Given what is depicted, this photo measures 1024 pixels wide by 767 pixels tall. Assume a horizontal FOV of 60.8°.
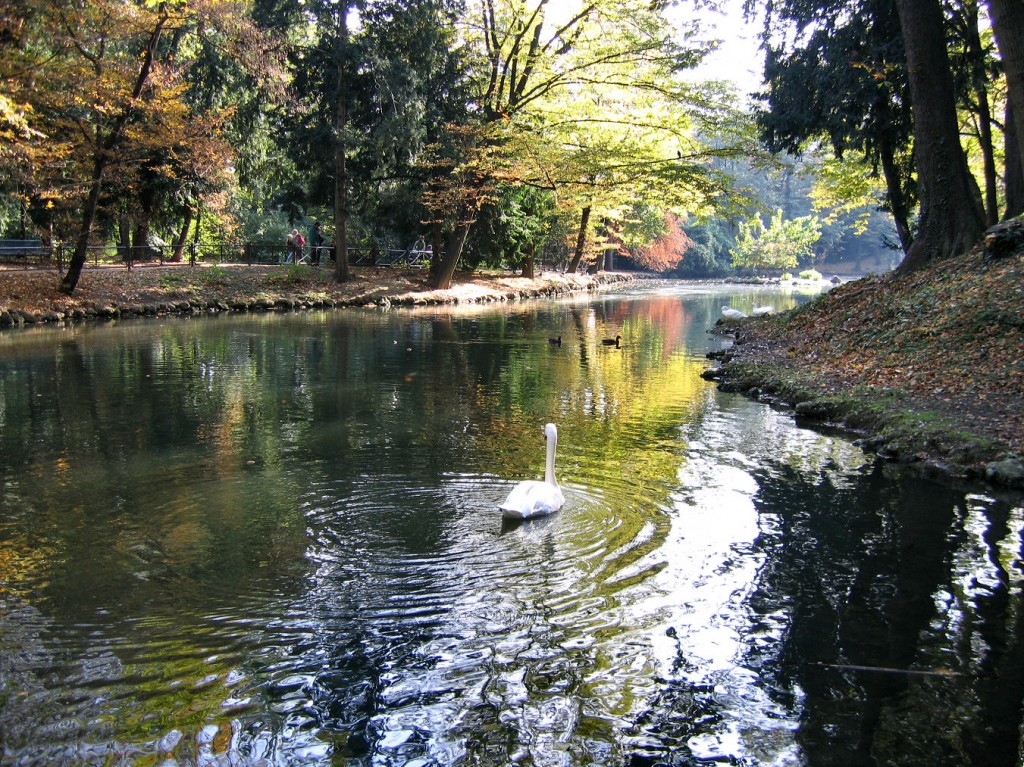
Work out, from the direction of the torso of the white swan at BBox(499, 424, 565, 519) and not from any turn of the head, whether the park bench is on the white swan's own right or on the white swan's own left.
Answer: on the white swan's own left

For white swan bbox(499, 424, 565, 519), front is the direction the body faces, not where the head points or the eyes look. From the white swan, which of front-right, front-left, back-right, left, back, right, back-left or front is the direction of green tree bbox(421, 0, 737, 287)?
front-left

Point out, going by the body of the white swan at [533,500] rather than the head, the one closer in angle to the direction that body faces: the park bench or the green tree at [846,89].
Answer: the green tree

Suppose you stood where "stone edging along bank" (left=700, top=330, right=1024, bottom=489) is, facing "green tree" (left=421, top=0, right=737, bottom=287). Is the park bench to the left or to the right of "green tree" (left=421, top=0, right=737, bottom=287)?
left

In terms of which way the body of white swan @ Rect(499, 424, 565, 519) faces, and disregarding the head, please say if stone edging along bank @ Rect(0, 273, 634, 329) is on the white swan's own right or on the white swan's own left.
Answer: on the white swan's own left

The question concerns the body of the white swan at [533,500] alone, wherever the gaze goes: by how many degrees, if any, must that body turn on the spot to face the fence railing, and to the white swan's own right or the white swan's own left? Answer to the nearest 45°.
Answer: approximately 90° to the white swan's own left

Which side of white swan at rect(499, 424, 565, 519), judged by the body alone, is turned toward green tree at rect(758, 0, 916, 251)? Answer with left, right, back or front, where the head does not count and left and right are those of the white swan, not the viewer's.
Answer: front

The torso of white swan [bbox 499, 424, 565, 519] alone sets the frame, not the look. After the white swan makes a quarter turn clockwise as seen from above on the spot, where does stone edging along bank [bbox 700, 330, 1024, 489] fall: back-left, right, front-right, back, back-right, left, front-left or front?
left

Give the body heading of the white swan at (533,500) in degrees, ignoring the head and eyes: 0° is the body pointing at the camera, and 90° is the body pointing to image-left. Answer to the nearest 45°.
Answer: approximately 225°
